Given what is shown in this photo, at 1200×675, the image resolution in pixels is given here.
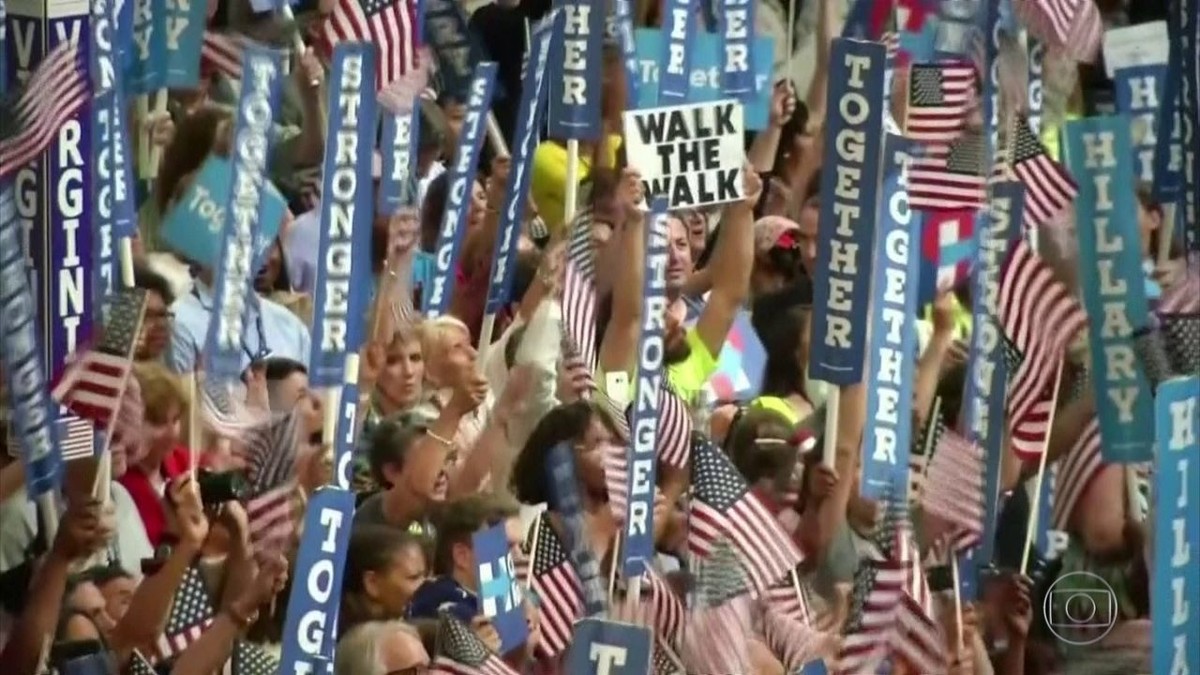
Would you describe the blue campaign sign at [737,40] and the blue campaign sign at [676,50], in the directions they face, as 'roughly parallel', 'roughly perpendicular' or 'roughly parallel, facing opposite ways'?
roughly parallel

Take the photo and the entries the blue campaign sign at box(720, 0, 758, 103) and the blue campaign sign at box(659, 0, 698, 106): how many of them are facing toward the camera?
2

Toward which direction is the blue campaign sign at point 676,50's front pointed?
toward the camera

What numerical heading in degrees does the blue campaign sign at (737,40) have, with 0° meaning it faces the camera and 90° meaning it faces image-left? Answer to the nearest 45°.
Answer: approximately 0°

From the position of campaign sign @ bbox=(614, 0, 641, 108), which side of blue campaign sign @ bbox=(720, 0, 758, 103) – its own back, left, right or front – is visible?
right
